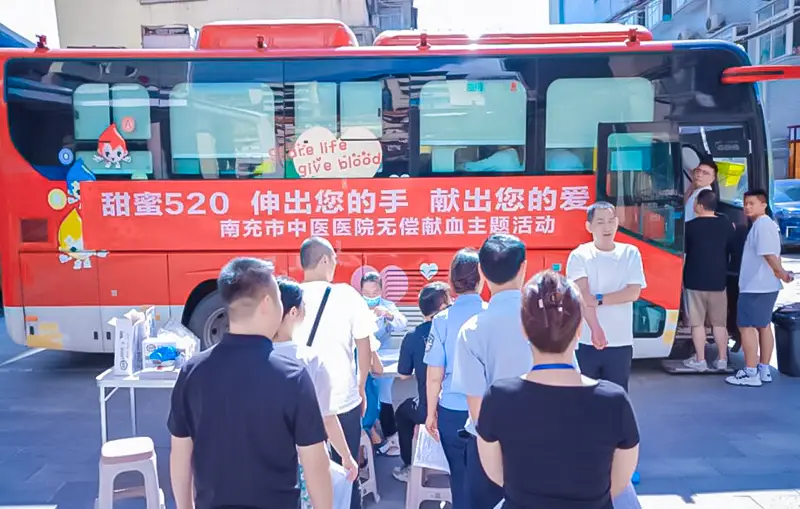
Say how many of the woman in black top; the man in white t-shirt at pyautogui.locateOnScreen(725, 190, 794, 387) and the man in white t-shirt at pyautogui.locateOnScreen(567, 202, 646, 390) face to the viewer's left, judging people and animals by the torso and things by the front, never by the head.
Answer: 1

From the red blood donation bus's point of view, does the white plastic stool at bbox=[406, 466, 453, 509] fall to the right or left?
on its right

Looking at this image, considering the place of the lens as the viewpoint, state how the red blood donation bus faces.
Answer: facing to the right of the viewer

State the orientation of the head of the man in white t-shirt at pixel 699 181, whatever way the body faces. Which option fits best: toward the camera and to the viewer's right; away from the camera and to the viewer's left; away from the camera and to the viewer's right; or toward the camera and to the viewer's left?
toward the camera and to the viewer's left

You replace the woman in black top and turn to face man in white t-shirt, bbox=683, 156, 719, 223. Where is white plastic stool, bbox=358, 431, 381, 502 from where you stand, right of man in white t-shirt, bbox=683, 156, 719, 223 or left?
left

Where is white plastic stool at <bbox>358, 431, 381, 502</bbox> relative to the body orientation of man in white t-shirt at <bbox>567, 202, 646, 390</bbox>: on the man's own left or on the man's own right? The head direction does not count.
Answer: on the man's own right

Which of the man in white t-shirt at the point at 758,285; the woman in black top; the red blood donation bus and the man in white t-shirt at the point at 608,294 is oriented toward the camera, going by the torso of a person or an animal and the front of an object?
the man in white t-shirt at the point at 608,294

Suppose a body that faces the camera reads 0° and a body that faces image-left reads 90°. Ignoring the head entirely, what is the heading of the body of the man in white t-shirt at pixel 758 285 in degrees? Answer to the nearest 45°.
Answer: approximately 90°

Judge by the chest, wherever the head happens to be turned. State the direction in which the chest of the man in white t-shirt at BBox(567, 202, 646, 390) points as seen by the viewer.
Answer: toward the camera

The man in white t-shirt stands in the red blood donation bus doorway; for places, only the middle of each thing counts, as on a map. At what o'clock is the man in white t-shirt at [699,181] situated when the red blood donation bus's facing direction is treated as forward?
The man in white t-shirt is roughly at 12 o'clock from the red blood donation bus.

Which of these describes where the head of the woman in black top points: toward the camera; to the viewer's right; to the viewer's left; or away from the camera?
away from the camera

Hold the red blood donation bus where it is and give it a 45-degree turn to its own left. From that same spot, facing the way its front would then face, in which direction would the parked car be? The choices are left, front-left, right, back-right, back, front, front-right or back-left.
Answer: front
